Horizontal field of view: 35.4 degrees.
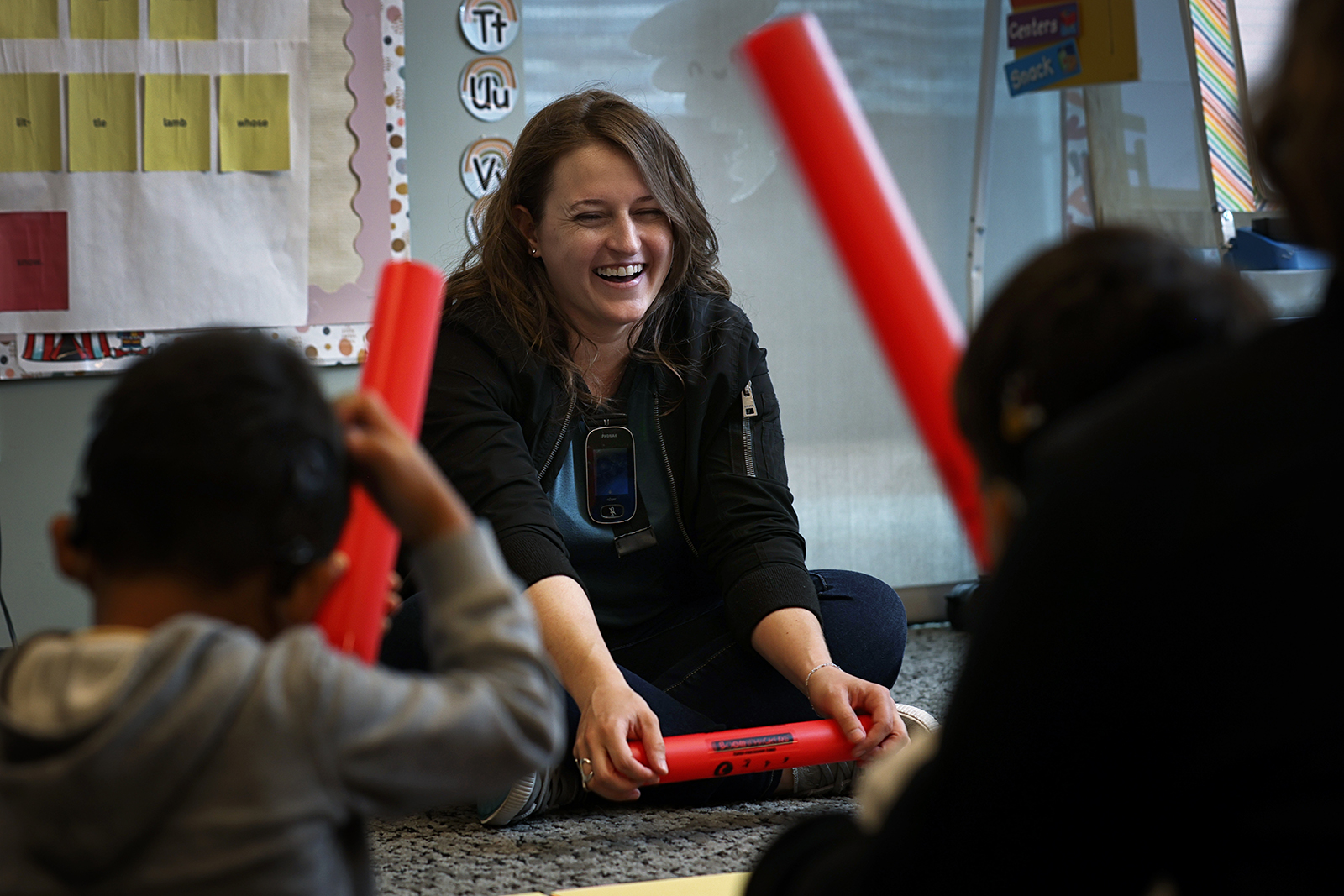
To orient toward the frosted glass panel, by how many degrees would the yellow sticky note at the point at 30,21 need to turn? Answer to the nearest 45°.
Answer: approximately 90° to its left

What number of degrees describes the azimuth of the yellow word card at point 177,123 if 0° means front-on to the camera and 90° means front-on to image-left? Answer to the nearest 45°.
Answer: approximately 0°

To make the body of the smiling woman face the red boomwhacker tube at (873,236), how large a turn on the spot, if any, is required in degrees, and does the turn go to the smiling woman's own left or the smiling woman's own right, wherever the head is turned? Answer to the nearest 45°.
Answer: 0° — they already face it

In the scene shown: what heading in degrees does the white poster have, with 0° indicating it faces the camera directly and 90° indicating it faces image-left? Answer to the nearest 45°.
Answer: approximately 0°

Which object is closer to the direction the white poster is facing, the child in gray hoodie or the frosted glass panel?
the child in gray hoodie

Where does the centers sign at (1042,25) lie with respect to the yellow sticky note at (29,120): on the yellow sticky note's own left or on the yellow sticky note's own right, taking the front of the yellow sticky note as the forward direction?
on the yellow sticky note's own left
